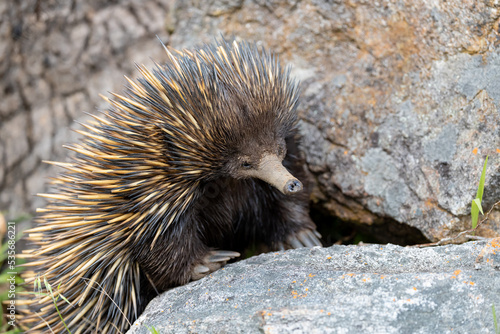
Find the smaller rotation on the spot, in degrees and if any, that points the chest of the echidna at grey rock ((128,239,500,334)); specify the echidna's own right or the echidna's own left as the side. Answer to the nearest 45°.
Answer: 0° — it already faces it

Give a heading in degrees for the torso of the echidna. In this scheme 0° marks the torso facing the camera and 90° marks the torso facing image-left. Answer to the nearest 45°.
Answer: approximately 315°

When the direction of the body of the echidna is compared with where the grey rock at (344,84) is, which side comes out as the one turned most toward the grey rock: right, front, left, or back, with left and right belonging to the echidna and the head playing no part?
left

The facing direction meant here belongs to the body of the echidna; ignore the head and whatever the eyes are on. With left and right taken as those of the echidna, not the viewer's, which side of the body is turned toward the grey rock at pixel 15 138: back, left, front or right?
back
